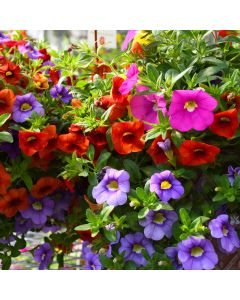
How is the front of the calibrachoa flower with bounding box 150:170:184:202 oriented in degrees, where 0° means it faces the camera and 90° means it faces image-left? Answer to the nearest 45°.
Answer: approximately 0°

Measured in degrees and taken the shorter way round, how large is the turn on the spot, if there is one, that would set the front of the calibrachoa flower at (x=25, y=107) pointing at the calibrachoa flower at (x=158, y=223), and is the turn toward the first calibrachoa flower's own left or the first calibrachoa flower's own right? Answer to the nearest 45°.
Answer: approximately 45° to the first calibrachoa flower's own left

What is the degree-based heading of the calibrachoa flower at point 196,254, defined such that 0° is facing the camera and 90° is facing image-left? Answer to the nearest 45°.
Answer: approximately 0°

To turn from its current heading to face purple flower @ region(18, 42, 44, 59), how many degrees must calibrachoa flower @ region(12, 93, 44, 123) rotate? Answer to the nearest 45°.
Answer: approximately 180°
